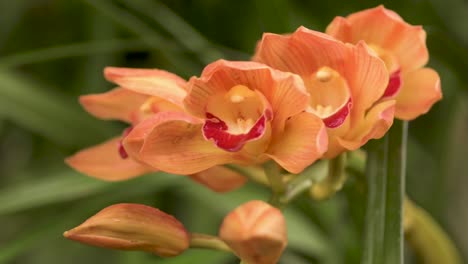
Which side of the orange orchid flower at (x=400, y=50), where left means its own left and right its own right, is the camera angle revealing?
front

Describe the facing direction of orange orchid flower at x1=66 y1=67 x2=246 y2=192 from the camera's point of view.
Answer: facing the viewer and to the left of the viewer

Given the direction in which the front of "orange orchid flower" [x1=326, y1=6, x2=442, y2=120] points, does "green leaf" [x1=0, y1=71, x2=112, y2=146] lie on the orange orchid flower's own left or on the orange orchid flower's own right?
on the orange orchid flower's own right

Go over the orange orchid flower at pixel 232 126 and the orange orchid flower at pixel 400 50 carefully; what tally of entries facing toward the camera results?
2

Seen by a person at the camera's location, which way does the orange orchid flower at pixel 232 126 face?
facing the viewer
